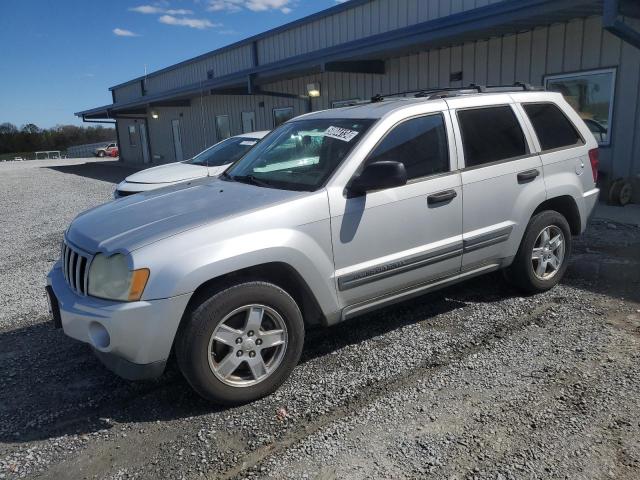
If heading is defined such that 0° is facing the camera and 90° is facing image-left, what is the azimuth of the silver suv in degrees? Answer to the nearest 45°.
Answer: approximately 45°

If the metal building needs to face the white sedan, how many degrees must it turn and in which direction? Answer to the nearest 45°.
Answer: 0° — it already faces it

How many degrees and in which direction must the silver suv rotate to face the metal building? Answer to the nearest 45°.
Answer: approximately 135° to its right

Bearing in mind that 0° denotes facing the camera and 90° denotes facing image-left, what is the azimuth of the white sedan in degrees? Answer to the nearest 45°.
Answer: approximately 45°
